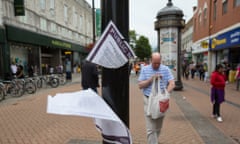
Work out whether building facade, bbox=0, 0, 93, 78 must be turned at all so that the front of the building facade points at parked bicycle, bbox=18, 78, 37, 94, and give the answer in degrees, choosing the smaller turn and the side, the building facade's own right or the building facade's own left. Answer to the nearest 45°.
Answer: approximately 45° to the building facade's own right

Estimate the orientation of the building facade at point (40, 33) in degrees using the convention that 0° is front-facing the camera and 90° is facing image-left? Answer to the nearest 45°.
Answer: approximately 315°

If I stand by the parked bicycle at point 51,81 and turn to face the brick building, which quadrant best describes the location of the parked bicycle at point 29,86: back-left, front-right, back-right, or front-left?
back-right

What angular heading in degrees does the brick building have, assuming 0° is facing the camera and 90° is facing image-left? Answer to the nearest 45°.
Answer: approximately 45°

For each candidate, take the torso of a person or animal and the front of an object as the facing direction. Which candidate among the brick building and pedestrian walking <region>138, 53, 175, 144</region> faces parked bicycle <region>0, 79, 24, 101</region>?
the brick building

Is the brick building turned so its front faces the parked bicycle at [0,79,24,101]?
yes

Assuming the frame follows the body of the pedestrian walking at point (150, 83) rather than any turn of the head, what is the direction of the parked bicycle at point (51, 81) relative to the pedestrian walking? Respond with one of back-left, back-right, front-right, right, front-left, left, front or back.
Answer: back-right

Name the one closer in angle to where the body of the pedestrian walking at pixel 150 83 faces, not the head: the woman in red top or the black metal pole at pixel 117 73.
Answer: the black metal pole
